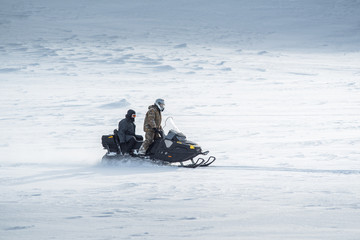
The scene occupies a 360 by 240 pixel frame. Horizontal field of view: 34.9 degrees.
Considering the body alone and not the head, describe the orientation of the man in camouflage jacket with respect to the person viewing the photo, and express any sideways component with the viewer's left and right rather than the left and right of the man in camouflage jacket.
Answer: facing to the right of the viewer

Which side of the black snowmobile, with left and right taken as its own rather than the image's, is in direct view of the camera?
right

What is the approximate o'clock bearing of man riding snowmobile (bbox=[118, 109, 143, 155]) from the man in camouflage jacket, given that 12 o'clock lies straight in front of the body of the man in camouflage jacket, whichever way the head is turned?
The man riding snowmobile is roughly at 7 o'clock from the man in camouflage jacket.

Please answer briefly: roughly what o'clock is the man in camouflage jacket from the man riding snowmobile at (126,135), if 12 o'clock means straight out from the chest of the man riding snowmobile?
The man in camouflage jacket is roughly at 1 o'clock from the man riding snowmobile.

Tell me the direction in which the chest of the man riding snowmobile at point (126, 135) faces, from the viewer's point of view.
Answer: to the viewer's right

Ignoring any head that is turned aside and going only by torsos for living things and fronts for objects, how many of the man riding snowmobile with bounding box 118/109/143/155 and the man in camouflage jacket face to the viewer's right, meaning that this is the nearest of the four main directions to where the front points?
2
